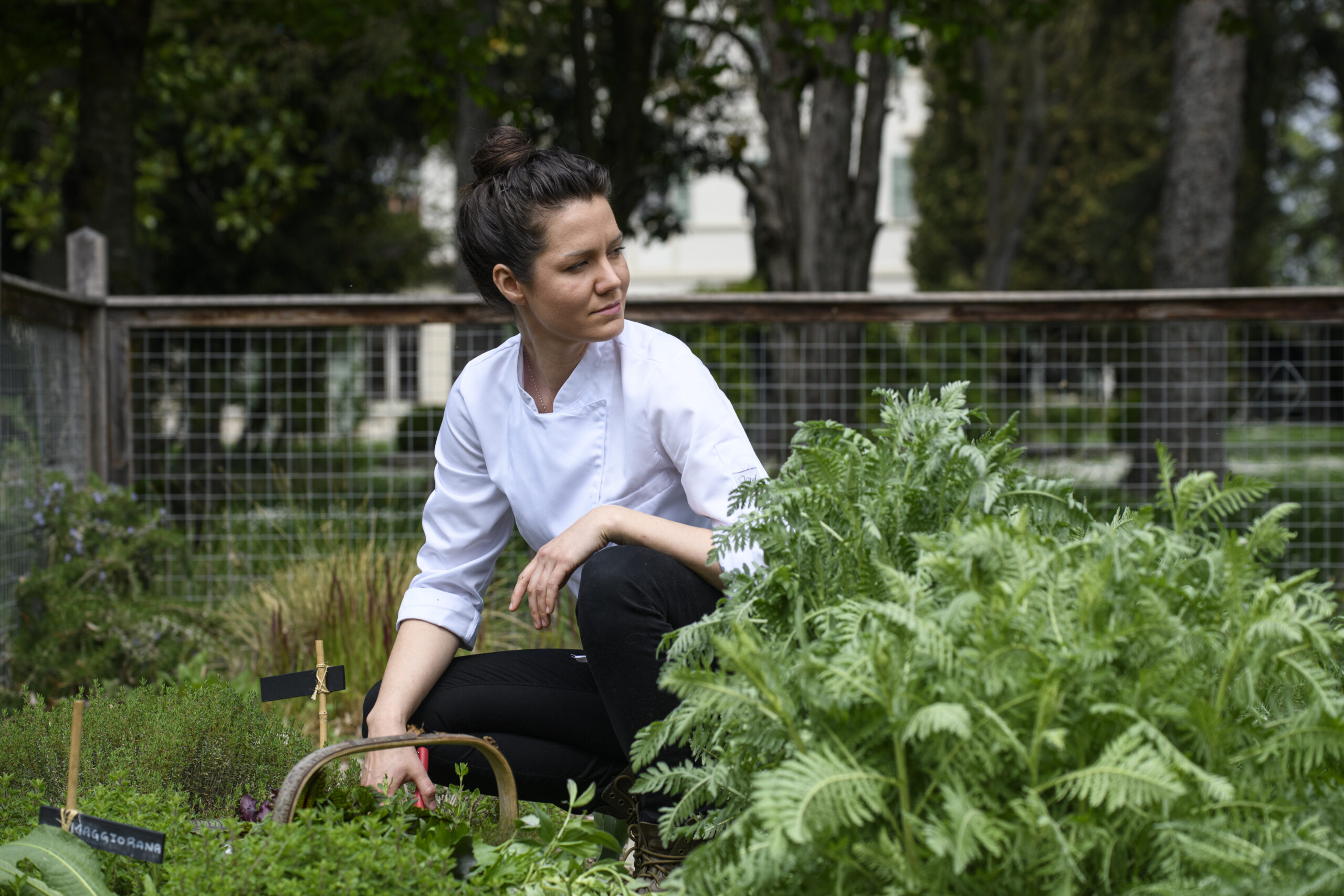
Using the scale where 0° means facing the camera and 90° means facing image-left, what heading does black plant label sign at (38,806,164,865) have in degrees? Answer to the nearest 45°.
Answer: approximately 0°

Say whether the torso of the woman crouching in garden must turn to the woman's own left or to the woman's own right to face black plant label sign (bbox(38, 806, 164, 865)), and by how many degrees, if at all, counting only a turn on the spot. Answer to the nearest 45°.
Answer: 0° — they already face it

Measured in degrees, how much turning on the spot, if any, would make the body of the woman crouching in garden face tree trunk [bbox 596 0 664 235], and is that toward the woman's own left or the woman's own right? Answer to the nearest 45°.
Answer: approximately 135° to the woman's own right

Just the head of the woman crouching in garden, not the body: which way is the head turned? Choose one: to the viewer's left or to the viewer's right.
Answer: to the viewer's right

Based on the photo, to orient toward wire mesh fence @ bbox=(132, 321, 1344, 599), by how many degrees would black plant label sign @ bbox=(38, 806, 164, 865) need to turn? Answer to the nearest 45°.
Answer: approximately 135° to its left

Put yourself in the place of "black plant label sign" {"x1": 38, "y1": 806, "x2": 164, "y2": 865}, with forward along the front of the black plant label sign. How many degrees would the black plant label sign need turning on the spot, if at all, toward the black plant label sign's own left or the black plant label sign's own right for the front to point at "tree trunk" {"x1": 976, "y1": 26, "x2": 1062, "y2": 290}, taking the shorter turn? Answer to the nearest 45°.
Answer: approximately 135° to the black plant label sign's own left

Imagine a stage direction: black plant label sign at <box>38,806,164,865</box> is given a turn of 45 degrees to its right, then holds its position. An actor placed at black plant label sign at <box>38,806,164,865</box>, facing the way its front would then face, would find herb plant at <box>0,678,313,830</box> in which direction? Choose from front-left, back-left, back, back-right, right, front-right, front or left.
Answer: back-right

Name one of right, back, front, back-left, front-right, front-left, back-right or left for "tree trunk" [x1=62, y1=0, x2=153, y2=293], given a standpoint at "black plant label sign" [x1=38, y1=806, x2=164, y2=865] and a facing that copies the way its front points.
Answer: back

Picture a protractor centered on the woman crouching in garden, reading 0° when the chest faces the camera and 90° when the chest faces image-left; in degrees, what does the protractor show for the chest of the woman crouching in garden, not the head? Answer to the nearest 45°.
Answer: approximately 45°
